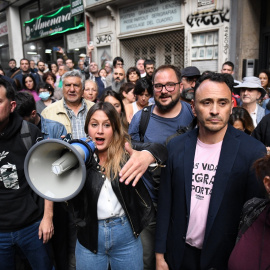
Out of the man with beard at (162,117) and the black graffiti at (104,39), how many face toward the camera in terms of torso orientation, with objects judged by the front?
2

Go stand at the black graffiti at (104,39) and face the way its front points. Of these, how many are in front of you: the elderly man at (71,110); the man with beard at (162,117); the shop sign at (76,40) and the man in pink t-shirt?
3

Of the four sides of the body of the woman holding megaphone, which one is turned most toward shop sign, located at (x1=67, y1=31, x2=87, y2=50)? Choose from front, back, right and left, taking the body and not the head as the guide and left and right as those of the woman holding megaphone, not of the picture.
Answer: back

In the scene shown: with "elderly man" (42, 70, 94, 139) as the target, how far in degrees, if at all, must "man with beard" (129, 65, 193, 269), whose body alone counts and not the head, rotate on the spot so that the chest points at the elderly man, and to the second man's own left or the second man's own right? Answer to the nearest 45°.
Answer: approximately 135° to the second man's own right

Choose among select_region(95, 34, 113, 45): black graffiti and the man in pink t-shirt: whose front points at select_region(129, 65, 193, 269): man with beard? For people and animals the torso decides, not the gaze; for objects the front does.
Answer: the black graffiti

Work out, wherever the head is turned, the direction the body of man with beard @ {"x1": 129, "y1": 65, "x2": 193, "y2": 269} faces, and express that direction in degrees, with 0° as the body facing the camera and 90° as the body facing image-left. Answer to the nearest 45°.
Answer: approximately 0°

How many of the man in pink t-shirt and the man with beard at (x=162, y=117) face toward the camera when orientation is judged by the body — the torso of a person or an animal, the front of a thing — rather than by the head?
2
